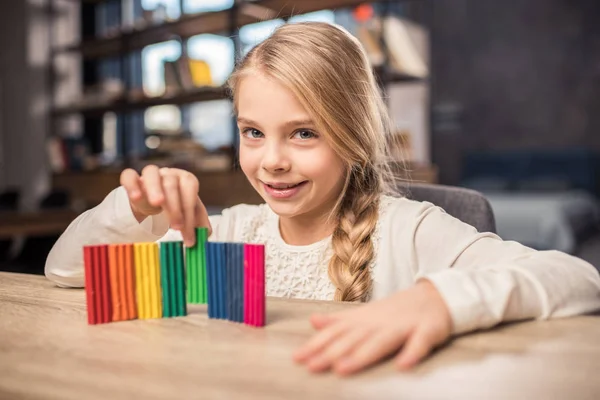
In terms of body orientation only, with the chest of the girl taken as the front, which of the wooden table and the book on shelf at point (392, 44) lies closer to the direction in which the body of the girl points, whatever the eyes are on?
the wooden table

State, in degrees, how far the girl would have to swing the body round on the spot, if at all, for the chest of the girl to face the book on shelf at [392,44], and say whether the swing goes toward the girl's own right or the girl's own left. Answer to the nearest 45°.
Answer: approximately 135° to the girl's own right

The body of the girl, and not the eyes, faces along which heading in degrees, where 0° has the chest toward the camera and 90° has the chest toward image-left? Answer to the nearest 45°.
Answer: approximately 45°

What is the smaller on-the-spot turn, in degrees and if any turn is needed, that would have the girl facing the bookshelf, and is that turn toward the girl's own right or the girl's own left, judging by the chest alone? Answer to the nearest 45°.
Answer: approximately 135° to the girl's own right

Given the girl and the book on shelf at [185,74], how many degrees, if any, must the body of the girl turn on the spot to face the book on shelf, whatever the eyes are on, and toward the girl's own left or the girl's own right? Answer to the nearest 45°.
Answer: approximately 135° to the girl's own right
